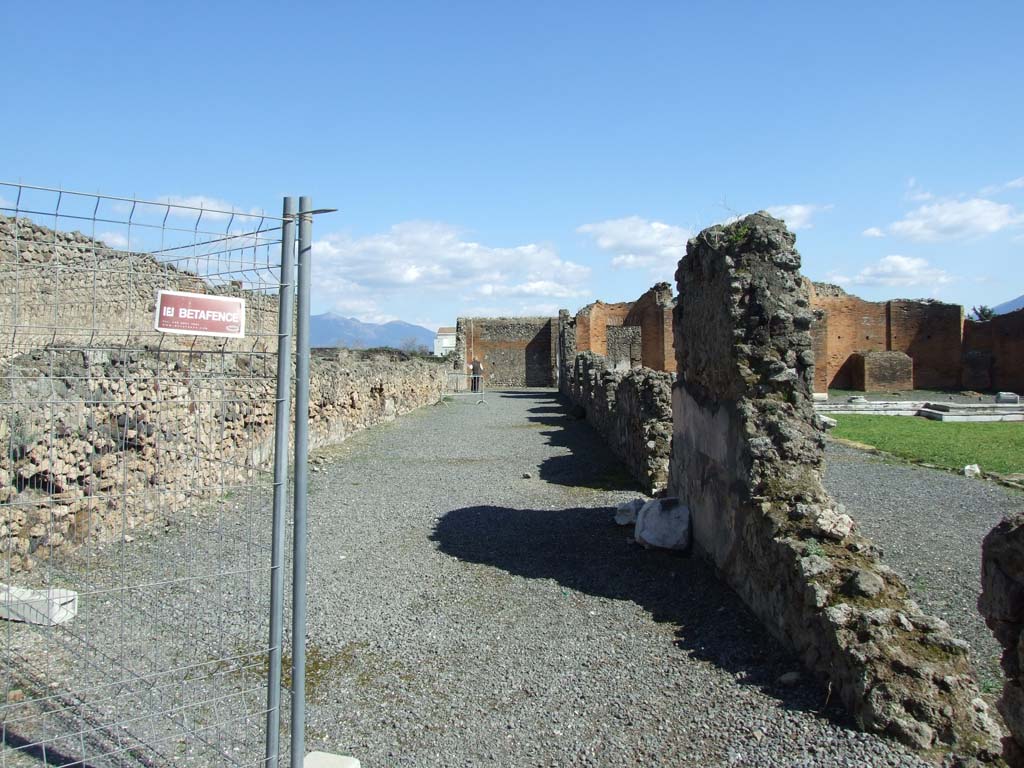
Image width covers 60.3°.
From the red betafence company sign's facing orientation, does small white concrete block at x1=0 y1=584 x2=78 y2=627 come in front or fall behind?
behind

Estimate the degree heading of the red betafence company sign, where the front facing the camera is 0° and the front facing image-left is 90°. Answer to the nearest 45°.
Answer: approximately 0°

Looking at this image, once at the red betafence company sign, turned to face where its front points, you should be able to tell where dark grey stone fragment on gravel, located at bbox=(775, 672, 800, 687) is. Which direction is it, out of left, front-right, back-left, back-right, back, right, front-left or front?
left

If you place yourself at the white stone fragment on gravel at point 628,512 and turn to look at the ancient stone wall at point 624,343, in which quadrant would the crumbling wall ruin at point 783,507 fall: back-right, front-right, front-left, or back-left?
back-right

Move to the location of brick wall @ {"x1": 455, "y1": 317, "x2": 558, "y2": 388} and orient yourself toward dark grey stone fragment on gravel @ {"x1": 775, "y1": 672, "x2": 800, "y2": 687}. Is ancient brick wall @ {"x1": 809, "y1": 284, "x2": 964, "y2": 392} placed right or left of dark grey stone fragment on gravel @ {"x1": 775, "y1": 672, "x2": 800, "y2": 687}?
left

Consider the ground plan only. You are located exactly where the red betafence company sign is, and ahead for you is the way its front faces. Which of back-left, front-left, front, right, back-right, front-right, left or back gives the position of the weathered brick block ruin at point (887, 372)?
back-left

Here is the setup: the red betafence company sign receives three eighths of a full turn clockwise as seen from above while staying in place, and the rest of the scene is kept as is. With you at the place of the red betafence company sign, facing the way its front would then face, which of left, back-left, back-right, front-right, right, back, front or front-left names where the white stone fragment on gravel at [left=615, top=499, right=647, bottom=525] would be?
right

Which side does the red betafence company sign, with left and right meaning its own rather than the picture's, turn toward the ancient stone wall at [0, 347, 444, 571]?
back

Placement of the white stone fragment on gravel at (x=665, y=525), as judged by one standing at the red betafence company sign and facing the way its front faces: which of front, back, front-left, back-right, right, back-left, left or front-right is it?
back-left

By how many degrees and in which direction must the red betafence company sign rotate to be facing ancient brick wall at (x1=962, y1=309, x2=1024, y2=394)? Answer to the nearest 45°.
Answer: approximately 135° to its left

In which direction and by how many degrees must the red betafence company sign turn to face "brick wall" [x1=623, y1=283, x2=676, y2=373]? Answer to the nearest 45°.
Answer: approximately 135° to its left

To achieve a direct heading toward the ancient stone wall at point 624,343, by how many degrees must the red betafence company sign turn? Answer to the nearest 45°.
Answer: approximately 135° to its left

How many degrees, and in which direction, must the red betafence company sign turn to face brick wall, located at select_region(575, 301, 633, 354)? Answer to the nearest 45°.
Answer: approximately 135° to its left

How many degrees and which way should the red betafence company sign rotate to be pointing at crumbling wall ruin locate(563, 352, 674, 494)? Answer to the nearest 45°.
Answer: approximately 135° to its left
